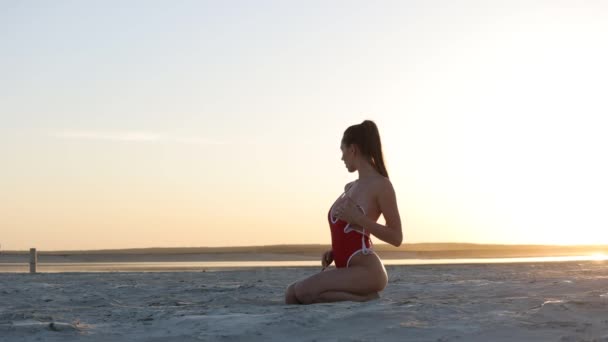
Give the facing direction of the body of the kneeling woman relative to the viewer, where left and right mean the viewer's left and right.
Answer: facing to the left of the viewer

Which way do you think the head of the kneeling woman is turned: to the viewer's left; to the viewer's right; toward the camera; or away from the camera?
to the viewer's left

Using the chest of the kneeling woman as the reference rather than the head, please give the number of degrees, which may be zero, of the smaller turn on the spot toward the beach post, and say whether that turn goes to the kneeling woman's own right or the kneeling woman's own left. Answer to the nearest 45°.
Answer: approximately 45° to the kneeling woman's own right
